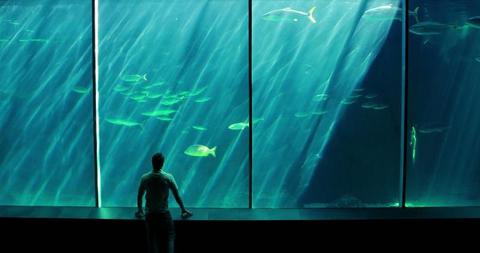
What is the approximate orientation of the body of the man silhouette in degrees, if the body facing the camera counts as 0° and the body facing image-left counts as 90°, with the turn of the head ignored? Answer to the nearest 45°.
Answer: approximately 180°

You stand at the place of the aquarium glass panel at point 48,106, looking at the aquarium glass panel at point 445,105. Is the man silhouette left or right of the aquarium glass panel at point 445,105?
right

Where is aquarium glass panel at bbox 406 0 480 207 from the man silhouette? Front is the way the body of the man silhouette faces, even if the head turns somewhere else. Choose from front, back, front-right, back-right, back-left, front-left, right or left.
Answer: front-right

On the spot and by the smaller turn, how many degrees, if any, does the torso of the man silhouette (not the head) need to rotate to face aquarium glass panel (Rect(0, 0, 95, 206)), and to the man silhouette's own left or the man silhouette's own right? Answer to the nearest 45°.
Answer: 0° — they already face it
